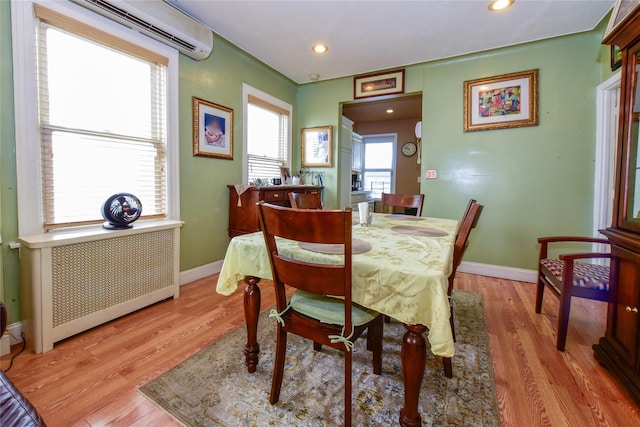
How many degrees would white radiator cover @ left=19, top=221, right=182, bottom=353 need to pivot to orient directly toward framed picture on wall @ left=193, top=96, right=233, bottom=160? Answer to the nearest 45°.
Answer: approximately 90° to its left

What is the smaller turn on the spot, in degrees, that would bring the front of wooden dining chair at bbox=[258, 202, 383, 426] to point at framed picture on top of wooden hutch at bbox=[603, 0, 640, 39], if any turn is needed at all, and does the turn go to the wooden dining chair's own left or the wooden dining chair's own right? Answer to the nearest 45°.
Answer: approximately 45° to the wooden dining chair's own right

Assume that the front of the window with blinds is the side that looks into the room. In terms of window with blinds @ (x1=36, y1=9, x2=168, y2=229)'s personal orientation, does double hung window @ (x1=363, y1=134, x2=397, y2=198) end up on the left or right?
on its left

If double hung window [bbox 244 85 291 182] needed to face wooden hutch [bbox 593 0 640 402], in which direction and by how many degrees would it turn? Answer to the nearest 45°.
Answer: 0° — it already faces it

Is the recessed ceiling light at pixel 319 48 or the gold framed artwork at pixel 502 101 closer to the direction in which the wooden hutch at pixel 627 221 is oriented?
the recessed ceiling light

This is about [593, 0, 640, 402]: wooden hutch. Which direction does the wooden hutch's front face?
to the viewer's left

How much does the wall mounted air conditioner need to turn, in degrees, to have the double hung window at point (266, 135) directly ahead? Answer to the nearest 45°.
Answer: approximately 90° to its left

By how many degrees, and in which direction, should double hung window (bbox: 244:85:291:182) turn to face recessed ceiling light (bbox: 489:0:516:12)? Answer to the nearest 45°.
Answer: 0° — it already faces it
